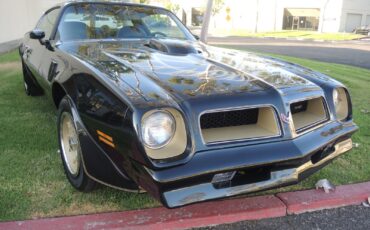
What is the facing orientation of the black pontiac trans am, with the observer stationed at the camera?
facing the viewer and to the right of the viewer
